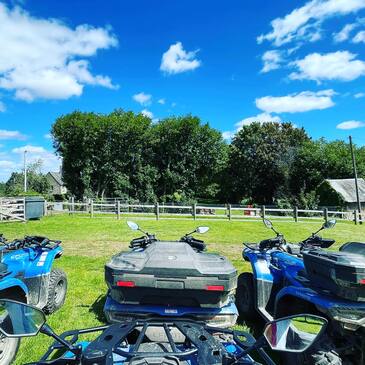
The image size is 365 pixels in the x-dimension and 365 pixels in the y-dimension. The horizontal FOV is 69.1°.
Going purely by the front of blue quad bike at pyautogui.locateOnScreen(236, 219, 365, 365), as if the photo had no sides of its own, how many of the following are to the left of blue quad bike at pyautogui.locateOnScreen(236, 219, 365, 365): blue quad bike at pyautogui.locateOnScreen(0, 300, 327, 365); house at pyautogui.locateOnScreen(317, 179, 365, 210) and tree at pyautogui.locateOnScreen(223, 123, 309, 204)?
1

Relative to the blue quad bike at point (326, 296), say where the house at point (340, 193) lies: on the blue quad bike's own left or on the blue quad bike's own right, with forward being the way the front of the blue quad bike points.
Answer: on the blue quad bike's own right

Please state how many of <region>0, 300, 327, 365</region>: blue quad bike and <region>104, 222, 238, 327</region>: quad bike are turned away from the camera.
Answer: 2

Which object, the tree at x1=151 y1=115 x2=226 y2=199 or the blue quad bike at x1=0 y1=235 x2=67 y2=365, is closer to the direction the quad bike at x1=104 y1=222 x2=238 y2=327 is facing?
the tree

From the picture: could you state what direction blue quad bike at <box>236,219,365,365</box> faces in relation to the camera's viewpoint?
facing away from the viewer and to the left of the viewer

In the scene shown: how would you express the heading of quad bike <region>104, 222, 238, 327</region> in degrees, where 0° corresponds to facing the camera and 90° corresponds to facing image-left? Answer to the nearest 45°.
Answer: approximately 180°

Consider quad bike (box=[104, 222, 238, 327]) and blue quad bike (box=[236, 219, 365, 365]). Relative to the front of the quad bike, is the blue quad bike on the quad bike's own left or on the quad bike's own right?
on the quad bike's own right

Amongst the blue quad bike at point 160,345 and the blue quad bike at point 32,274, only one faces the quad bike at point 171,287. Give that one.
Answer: the blue quad bike at point 160,345

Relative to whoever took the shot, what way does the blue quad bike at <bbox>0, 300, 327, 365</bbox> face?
facing away from the viewer

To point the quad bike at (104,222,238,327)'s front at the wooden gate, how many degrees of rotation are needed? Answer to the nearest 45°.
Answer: approximately 45° to its left

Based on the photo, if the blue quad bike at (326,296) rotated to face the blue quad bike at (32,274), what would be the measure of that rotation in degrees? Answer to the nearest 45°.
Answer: approximately 45° to its left

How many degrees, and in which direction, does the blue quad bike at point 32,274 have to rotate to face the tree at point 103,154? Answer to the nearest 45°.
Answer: approximately 45° to its left
